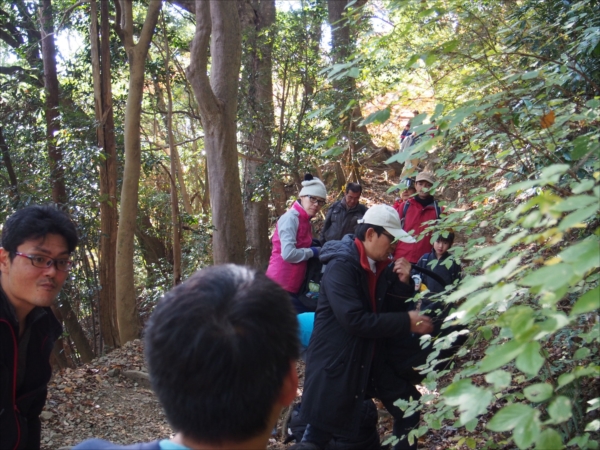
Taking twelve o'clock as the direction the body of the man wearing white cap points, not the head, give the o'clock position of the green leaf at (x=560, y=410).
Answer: The green leaf is roughly at 1 o'clock from the man wearing white cap.

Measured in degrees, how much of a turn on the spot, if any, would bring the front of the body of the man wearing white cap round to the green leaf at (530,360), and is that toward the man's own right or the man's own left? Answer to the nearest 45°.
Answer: approximately 45° to the man's own right

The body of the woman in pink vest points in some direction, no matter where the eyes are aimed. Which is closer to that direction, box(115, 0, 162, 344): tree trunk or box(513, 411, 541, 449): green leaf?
the green leaf

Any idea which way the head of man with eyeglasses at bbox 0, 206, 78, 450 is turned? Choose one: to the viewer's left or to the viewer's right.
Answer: to the viewer's right

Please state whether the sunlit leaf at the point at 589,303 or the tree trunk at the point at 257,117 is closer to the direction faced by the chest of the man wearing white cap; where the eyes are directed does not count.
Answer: the sunlit leaf

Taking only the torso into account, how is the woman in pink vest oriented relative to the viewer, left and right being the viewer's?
facing to the right of the viewer

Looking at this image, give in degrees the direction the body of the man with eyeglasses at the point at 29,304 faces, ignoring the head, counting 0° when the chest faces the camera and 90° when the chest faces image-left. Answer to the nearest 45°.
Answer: approximately 315°

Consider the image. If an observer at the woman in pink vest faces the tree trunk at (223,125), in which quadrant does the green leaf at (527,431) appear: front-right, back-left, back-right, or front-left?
back-left

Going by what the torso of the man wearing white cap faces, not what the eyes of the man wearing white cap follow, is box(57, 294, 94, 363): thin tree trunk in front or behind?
behind
